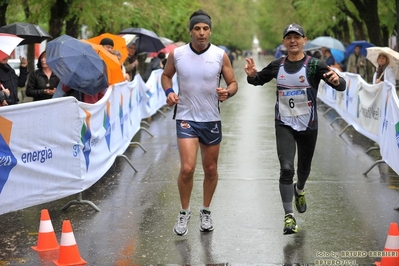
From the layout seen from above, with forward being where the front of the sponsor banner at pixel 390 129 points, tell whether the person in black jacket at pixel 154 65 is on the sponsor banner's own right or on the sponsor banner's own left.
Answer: on the sponsor banner's own right

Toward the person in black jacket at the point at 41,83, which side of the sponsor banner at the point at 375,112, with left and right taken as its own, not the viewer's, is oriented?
front

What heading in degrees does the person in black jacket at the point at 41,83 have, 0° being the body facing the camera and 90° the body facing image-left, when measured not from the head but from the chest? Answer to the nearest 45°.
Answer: approximately 315°

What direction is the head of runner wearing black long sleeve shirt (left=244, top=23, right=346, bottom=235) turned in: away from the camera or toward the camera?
toward the camera

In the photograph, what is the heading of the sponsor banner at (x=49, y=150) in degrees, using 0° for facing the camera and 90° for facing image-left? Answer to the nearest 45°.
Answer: approximately 315°

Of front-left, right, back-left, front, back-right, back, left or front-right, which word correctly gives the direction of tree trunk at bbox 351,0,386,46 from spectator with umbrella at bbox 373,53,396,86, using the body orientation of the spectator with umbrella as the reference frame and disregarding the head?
back-right

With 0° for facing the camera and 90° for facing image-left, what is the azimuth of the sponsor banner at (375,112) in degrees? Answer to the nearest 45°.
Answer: approximately 45°

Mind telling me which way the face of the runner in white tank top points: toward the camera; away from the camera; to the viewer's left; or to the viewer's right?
toward the camera

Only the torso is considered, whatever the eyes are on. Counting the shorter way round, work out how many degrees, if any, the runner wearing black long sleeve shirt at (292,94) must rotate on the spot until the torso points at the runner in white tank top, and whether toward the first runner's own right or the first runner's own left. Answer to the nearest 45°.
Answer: approximately 90° to the first runner's own right

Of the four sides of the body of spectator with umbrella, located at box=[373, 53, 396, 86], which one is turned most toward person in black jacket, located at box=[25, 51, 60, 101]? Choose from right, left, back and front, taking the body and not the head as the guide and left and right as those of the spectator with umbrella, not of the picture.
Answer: front

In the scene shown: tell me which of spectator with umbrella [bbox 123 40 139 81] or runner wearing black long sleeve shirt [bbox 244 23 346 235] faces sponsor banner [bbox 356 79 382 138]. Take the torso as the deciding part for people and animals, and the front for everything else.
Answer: the spectator with umbrella

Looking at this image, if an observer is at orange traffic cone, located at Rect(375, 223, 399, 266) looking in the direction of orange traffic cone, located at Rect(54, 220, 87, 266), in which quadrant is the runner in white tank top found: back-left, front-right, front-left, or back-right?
front-right

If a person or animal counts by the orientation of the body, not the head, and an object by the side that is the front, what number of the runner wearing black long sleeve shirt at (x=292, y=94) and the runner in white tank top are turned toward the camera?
2

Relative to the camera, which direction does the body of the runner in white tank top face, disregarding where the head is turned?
toward the camera
